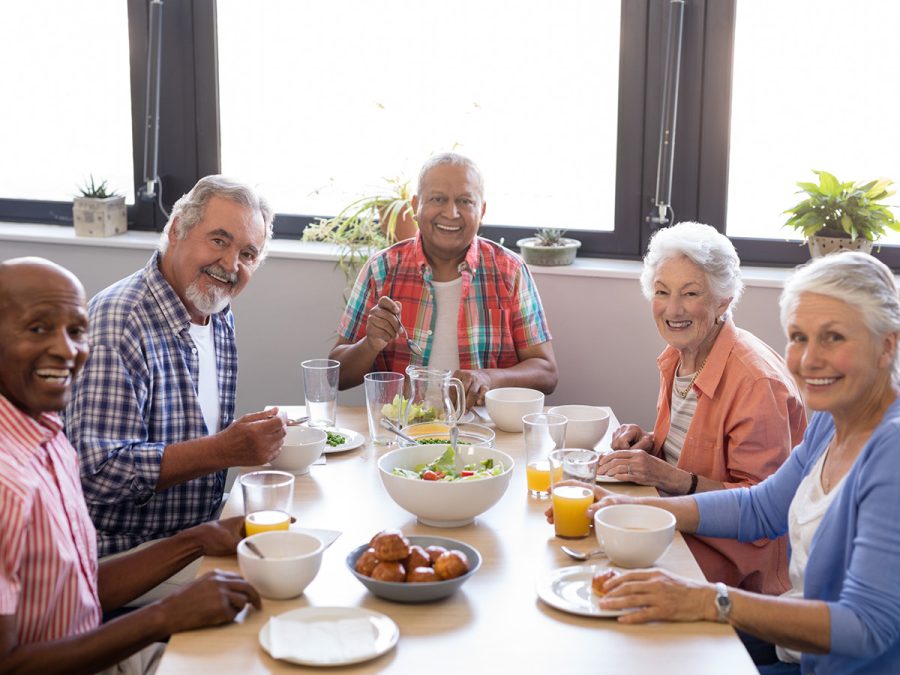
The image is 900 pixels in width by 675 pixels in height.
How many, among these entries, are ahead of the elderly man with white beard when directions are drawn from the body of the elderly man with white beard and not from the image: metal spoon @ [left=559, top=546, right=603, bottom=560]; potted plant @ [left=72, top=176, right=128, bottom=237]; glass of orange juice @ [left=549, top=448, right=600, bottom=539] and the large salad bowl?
3

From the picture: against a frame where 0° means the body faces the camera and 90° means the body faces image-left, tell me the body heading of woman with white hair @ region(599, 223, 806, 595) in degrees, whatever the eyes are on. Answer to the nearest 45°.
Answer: approximately 45°
